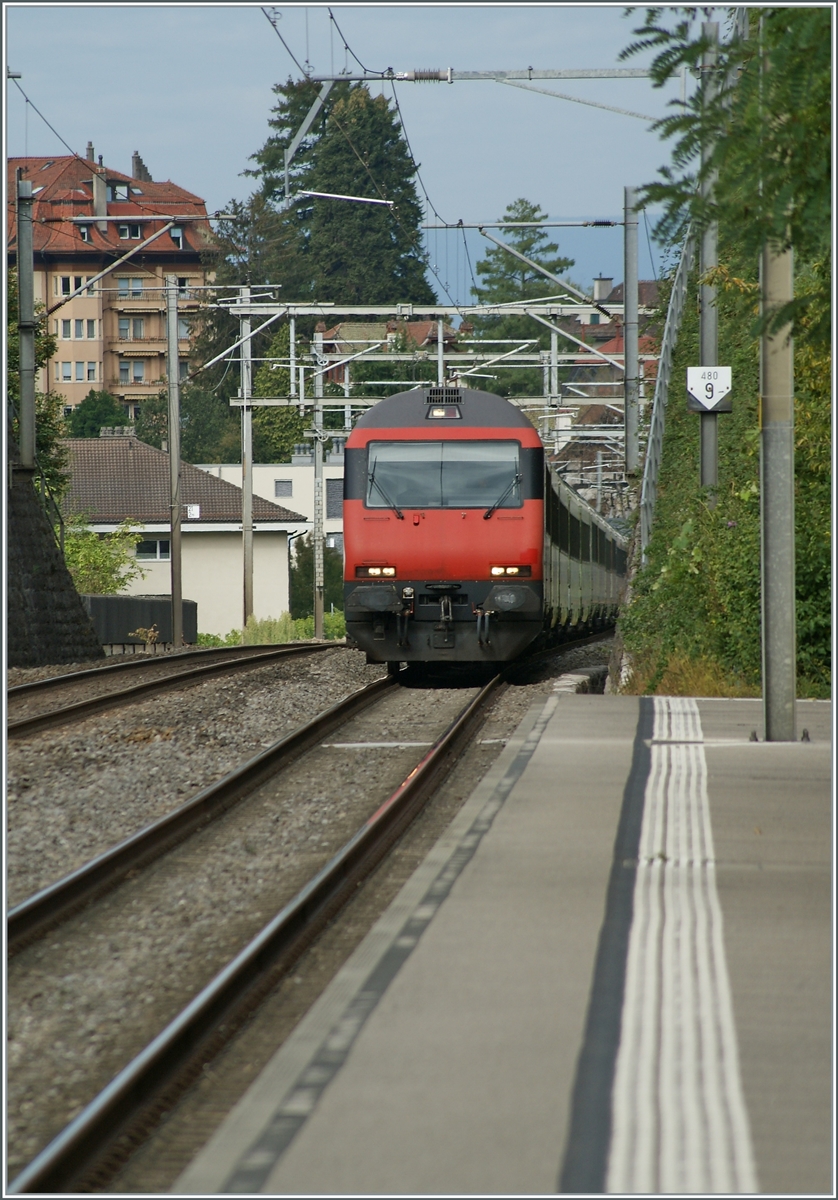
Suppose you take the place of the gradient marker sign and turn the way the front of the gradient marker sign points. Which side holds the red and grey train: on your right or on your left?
on your right

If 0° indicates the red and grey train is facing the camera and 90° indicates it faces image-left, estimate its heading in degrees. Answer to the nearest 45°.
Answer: approximately 0°

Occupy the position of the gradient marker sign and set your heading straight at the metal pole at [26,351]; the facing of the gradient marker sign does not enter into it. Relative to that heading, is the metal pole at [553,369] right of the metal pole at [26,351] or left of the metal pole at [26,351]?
right

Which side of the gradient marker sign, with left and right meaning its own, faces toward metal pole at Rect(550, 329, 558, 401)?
back

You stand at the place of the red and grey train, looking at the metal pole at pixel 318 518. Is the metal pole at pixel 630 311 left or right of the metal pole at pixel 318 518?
right

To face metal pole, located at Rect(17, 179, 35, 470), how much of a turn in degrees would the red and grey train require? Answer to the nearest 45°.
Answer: approximately 135° to its right

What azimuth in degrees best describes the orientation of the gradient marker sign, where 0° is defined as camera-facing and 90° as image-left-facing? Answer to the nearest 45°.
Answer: approximately 0°

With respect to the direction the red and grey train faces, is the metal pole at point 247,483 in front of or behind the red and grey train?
behind

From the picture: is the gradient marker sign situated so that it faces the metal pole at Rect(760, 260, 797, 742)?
yes

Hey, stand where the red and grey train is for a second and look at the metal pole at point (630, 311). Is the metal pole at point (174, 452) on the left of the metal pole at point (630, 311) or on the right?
left

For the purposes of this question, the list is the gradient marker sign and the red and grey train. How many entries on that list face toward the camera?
2
